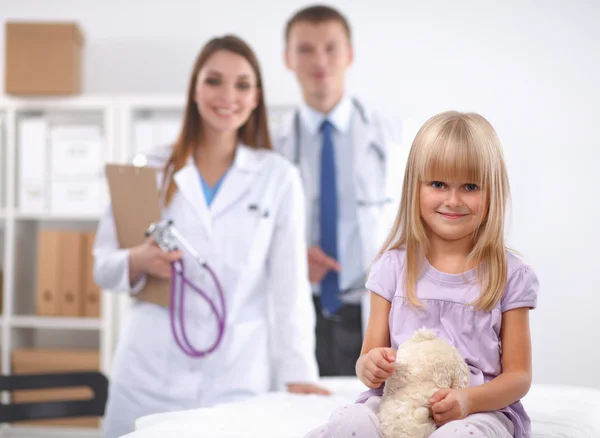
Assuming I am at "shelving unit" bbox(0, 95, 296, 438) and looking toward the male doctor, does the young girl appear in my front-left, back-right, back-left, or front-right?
front-right

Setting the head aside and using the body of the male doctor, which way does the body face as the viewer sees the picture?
toward the camera

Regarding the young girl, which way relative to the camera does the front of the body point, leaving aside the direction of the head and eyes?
toward the camera

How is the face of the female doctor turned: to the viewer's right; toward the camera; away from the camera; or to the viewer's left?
toward the camera

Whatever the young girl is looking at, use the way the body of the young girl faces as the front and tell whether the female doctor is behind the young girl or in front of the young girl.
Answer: behind

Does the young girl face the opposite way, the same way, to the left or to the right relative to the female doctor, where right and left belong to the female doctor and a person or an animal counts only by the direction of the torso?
the same way

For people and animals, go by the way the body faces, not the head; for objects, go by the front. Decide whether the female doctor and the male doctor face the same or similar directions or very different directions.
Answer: same or similar directions

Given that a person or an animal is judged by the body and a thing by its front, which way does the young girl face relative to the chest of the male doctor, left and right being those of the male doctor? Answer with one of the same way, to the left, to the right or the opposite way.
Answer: the same way

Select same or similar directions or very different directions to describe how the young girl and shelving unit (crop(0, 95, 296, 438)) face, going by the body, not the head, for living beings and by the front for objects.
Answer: same or similar directions

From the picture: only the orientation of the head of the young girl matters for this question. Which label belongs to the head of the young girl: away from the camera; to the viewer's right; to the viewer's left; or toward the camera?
toward the camera

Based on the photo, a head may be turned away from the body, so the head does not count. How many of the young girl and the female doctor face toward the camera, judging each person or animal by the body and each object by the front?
2

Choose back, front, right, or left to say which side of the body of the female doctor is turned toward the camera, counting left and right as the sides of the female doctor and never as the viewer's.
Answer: front

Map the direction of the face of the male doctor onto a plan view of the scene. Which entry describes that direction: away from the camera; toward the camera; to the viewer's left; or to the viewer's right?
toward the camera
